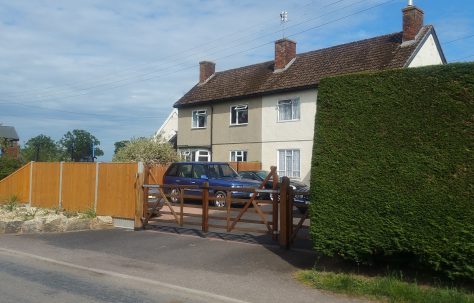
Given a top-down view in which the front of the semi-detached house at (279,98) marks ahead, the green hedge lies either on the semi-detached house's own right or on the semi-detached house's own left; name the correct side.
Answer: on the semi-detached house's own left

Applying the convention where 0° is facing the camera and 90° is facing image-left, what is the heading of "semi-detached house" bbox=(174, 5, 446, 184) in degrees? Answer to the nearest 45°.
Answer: approximately 45°

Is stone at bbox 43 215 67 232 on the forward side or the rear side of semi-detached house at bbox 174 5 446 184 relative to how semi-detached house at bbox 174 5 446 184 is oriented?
on the forward side

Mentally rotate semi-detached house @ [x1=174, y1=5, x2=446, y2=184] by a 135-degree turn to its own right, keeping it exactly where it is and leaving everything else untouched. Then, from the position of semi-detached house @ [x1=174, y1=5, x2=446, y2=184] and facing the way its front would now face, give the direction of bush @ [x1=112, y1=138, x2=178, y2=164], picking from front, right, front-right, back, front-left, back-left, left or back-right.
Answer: left

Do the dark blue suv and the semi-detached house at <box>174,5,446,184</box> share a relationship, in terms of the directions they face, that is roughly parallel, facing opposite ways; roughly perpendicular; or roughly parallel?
roughly perpendicular

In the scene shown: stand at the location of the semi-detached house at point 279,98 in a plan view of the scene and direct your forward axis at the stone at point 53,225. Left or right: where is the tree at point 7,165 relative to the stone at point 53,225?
right

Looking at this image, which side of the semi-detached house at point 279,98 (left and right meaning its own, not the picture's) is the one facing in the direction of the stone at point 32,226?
front

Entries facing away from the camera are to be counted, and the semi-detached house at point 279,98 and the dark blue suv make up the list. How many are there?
0
